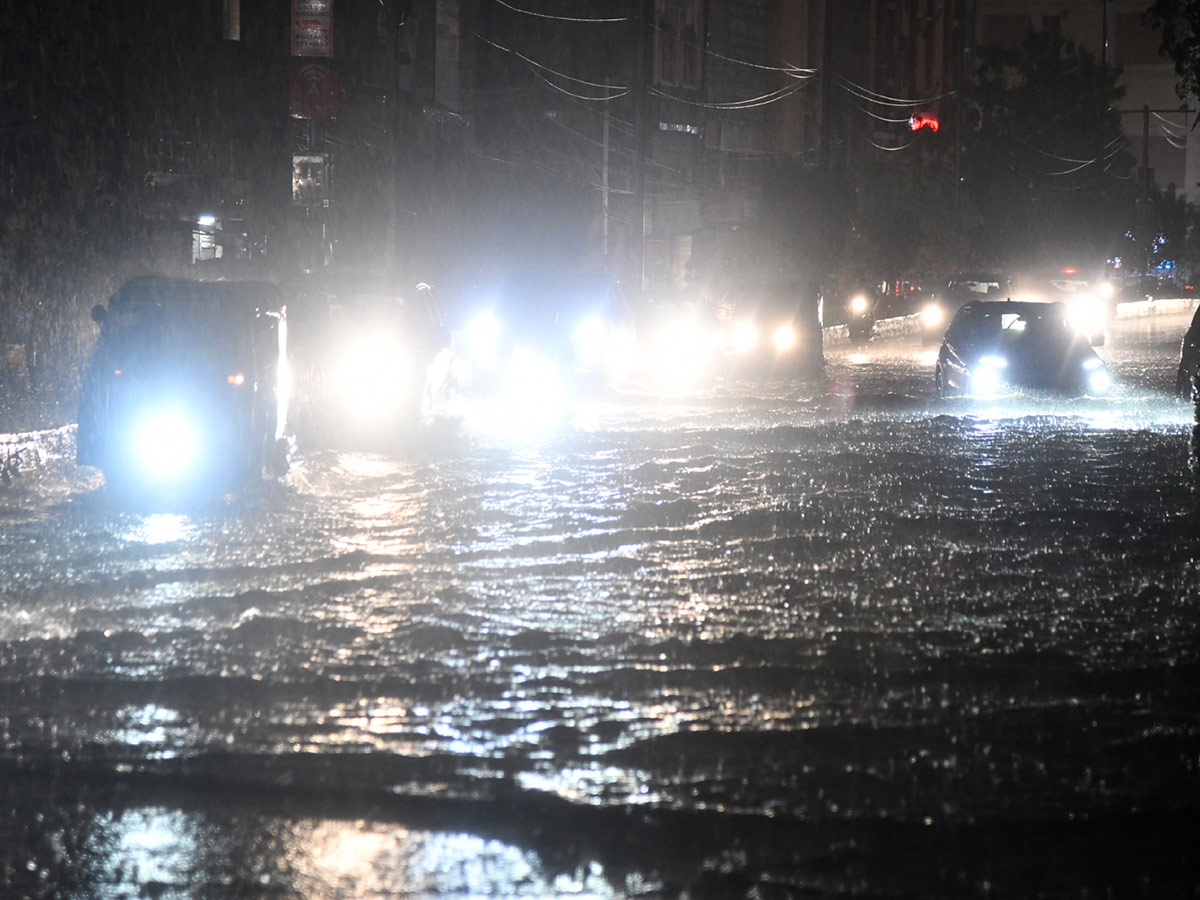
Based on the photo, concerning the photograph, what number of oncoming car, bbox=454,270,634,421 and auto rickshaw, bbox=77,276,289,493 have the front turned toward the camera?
2

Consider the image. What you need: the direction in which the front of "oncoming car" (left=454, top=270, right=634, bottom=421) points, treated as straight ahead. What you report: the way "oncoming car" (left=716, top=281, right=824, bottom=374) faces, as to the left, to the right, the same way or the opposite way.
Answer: the same way

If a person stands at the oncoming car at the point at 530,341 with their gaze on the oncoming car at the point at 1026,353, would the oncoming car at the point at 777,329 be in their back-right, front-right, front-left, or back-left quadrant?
front-left

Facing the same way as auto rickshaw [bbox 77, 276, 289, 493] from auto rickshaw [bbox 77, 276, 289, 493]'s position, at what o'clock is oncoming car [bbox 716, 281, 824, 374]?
oncoming car [bbox 716, 281, 824, 374] is roughly at 7 o'clock from auto rickshaw [bbox 77, 276, 289, 493].

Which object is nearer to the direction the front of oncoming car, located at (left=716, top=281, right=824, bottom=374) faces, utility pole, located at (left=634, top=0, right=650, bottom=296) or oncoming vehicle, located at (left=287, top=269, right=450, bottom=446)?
the oncoming vehicle

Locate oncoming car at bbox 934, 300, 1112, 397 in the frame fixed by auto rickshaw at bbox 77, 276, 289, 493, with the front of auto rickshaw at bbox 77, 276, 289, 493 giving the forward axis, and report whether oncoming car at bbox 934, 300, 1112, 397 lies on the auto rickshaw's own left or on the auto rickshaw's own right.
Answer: on the auto rickshaw's own left

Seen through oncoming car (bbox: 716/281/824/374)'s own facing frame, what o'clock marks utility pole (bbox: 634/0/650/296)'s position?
The utility pole is roughly at 5 o'clock from the oncoming car.

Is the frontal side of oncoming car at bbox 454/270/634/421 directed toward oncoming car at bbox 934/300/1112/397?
no

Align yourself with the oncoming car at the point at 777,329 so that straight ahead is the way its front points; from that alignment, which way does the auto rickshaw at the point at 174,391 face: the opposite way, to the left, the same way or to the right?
the same way

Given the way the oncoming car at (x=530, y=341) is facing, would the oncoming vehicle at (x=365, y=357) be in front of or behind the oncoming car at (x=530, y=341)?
in front

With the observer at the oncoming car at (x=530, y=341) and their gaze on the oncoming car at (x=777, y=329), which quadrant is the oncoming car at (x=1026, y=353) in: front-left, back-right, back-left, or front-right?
front-right

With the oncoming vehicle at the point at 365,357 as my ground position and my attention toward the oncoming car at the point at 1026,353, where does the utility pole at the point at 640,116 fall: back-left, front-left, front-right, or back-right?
front-left

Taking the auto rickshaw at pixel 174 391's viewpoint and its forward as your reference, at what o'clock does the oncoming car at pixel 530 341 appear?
the oncoming car at pixel 530 341 is roughly at 7 o'clock from the auto rickshaw at pixel 174 391.

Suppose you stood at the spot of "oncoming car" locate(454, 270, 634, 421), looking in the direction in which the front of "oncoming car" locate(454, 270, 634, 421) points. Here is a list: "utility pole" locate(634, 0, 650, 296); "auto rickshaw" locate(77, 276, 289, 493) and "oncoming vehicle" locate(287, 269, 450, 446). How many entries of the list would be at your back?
1

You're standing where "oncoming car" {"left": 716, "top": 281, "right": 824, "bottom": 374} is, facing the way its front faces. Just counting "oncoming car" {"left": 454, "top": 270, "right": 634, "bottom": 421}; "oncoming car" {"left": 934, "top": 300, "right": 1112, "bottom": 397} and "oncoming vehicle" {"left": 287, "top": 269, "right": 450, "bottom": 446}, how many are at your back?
0

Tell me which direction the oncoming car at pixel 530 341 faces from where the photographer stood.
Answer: facing the viewer

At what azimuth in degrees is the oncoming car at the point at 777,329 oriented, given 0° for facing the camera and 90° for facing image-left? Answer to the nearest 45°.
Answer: approximately 0°

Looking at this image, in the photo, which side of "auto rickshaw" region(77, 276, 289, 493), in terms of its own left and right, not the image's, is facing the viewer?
front

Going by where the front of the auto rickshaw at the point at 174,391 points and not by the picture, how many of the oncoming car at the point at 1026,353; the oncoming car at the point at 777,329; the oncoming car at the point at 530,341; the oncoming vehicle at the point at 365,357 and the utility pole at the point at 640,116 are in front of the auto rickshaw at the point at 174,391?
0

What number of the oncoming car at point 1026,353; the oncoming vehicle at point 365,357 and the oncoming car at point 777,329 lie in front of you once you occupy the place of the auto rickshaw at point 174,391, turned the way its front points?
0

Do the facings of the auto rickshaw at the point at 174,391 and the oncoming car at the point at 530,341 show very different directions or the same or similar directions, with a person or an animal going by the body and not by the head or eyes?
same or similar directions
